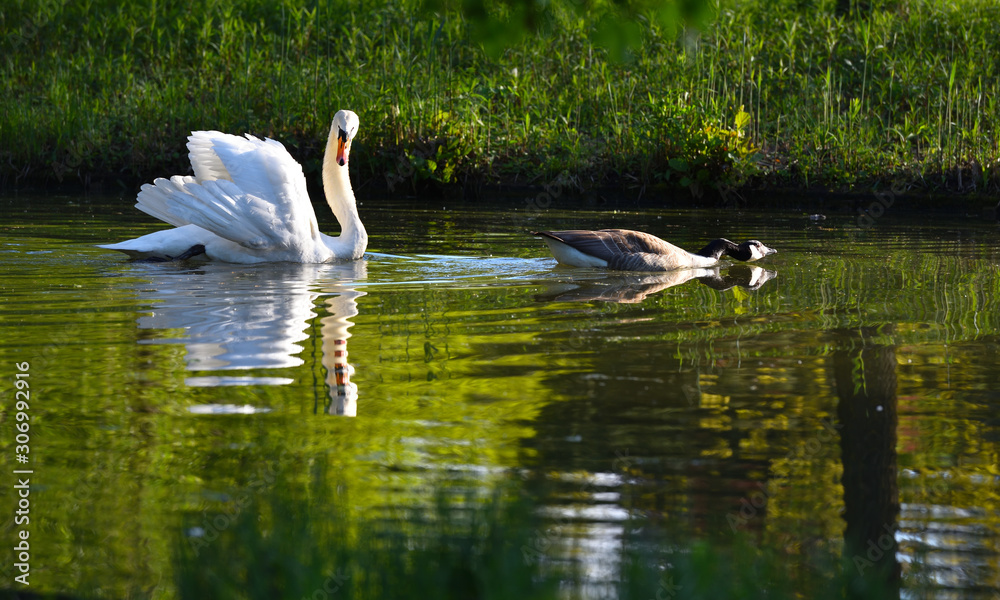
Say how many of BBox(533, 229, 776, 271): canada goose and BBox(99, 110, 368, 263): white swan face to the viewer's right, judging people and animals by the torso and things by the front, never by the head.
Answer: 2

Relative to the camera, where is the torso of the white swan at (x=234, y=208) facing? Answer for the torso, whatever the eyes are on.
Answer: to the viewer's right

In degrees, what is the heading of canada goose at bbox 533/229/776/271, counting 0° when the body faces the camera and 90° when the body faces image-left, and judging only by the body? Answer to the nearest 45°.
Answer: approximately 270°

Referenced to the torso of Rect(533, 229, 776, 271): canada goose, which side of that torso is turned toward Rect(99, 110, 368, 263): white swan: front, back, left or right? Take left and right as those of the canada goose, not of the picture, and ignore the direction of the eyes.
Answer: back

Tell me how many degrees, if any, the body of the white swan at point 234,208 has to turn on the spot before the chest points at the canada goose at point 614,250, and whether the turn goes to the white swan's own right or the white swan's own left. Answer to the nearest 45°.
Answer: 0° — it already faces it
